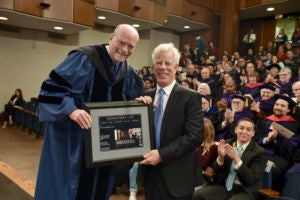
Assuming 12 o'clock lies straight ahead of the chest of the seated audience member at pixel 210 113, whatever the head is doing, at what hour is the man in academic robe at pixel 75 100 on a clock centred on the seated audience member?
The man in academic robe is roughly at 11 o'clock from the seated audience member.

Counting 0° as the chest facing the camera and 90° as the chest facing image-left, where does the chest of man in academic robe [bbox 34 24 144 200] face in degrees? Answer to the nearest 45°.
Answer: approximately 315°

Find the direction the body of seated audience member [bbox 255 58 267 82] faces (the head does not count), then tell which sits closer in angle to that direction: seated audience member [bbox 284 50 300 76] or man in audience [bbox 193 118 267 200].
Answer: the man in audience

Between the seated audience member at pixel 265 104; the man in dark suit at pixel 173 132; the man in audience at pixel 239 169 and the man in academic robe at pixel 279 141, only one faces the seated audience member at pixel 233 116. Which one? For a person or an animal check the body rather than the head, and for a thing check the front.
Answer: the seated audience member at pixel 265 104

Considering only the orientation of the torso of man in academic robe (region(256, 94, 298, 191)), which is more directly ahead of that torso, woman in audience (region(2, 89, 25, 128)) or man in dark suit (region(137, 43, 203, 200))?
the man in dark suit

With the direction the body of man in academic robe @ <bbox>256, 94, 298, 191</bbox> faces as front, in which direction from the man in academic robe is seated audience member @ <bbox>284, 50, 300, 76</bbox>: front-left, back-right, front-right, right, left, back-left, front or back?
back-right

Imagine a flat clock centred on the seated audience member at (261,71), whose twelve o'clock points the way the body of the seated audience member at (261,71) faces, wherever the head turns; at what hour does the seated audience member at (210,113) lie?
the seated audience member at (210,113) is roughly at 11 o'clock from the seated audience member at (261,71).

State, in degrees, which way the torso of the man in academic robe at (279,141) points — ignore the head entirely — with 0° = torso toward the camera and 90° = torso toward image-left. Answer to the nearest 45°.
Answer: approximately 45°

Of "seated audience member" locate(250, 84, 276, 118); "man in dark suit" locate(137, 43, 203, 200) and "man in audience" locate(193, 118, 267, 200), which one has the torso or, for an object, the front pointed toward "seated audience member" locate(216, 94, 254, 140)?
"seated audience member" locate(250, 84, 276, 118)

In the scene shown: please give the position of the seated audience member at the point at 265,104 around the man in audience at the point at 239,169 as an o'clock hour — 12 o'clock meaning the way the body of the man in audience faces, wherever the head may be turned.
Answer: The seated audience member is roughly at 5 o'clock from the man in audience.

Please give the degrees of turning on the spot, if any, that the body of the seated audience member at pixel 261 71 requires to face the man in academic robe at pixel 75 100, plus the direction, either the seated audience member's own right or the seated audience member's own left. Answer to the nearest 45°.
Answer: approximately 45° to the seated audience member's own left

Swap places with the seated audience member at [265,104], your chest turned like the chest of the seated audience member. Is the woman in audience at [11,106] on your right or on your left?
on your right

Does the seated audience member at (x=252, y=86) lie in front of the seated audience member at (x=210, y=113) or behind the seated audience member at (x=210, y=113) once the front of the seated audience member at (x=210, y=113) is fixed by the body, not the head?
behind
